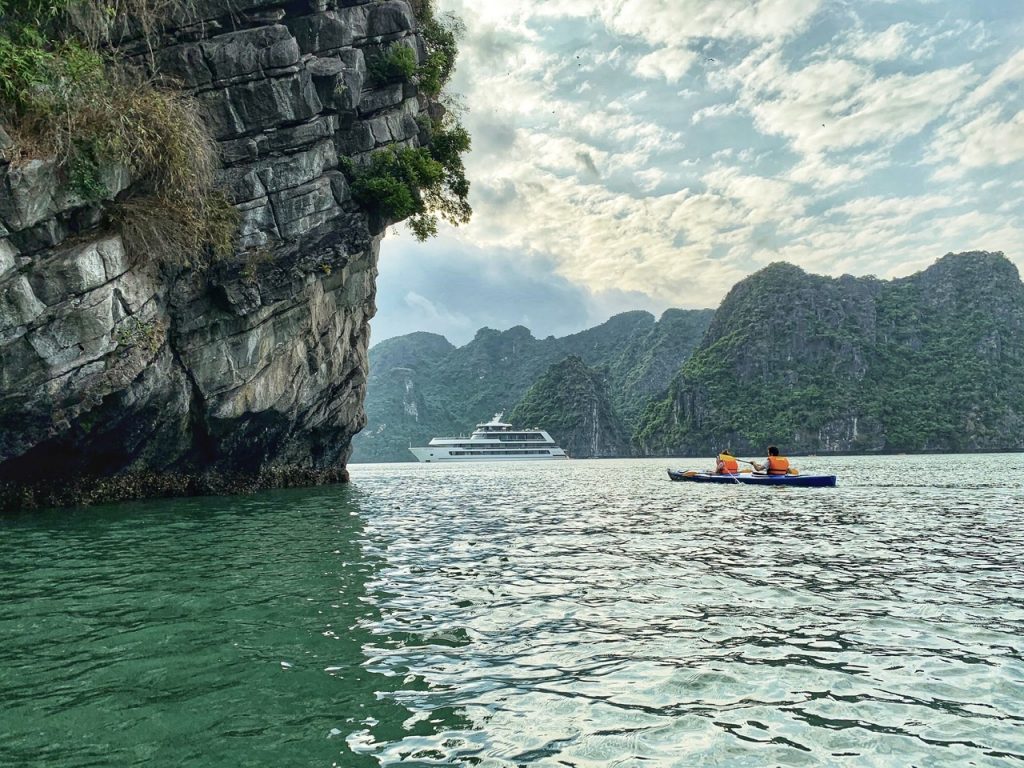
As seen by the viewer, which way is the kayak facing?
to the viewer's left

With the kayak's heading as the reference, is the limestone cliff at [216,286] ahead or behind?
ahead
